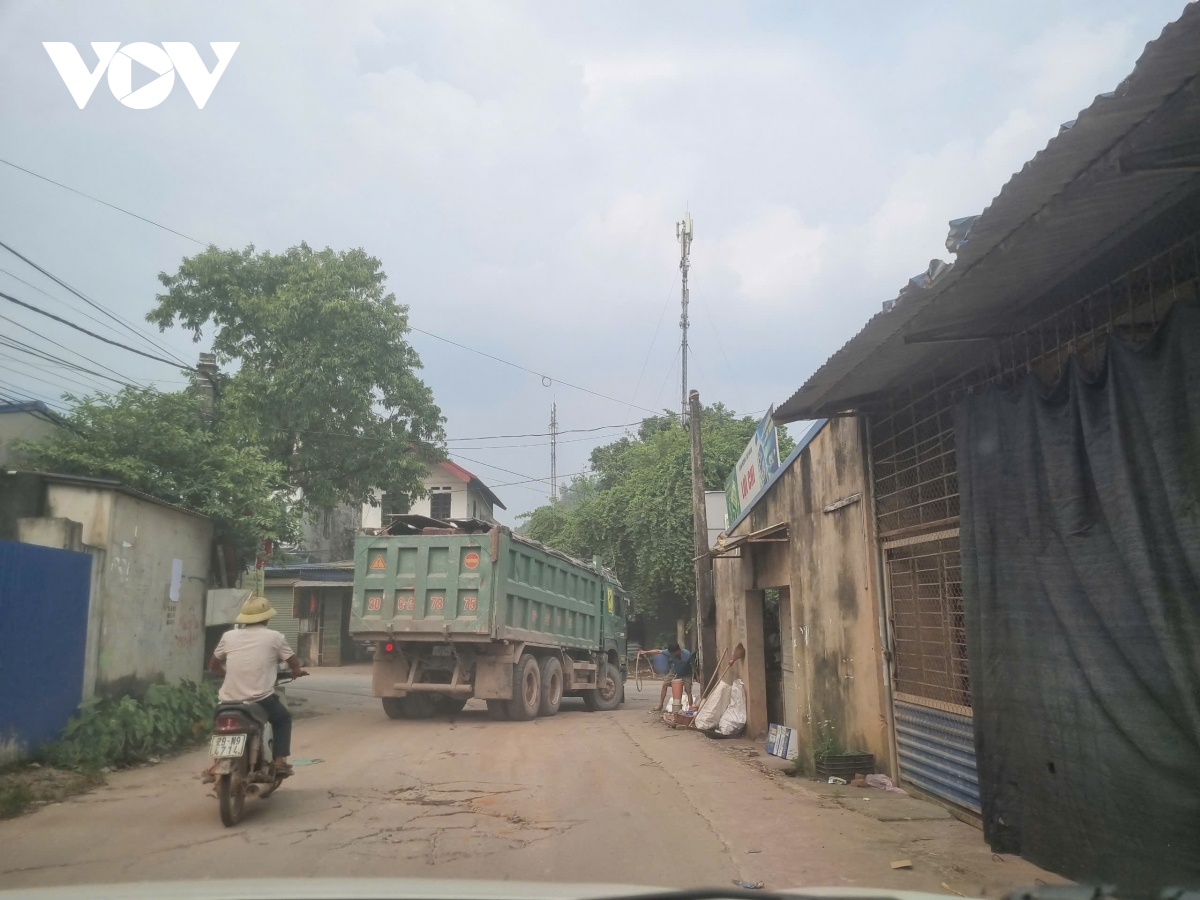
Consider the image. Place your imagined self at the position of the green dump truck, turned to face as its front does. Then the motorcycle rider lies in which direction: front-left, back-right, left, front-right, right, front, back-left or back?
back-right

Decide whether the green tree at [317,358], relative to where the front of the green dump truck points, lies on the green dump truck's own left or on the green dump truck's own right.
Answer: on the green dump truck's own left

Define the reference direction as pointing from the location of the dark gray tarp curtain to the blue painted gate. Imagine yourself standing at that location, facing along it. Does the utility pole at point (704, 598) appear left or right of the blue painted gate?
right

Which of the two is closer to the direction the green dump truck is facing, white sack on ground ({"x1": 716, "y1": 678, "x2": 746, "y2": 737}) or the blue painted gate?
the white sack on ground

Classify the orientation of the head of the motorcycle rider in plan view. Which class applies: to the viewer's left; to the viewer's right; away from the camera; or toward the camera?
away from the camera

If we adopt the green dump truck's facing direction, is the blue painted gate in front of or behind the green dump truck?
behind

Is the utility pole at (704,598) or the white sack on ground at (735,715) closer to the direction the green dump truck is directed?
the utility pole

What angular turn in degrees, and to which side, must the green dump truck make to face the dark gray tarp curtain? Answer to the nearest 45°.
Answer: approximately 135° to its right

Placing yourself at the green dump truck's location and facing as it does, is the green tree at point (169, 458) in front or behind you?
behind

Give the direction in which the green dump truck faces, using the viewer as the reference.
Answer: facing away from the viewer and to the right of the viewer

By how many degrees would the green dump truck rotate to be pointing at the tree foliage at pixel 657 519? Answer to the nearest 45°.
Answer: approximately 45° to its left
